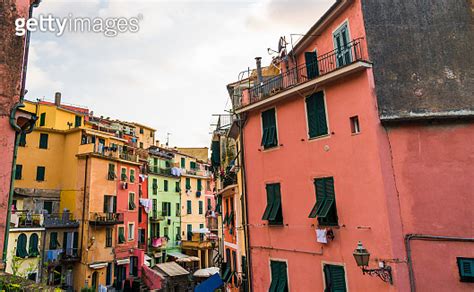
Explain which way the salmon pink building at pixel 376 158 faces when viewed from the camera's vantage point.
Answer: facing the viewer and to the left of the viewer
